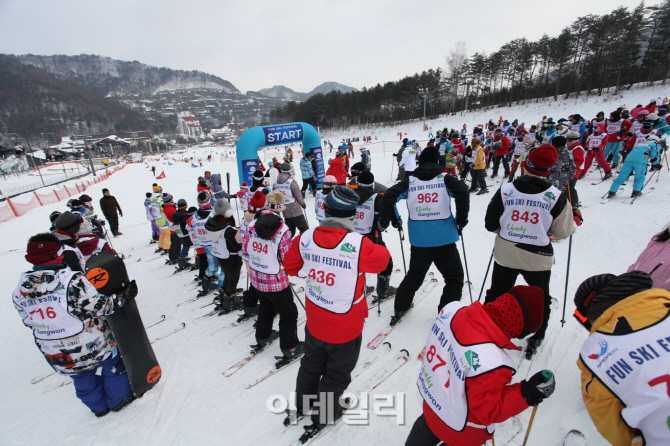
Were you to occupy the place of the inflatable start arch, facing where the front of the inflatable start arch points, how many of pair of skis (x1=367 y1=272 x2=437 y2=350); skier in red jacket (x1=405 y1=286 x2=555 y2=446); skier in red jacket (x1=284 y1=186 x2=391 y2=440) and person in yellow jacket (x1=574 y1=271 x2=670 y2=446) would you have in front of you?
4

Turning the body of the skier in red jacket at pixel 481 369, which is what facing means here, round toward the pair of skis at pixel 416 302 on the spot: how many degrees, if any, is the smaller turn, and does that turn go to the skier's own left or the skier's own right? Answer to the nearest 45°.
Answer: approximately 45° to the skier's own left

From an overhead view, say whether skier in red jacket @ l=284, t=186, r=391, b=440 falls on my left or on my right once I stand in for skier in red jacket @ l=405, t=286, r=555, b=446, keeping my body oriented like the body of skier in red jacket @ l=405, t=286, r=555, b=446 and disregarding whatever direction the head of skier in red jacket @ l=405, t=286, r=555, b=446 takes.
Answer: on my left

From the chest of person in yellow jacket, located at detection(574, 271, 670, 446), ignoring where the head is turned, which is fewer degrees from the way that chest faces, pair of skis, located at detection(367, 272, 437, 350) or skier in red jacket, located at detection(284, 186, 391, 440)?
the pair of skis

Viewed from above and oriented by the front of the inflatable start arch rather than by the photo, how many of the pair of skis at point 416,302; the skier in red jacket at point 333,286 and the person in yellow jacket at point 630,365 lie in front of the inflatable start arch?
3

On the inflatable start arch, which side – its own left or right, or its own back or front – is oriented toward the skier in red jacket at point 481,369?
front

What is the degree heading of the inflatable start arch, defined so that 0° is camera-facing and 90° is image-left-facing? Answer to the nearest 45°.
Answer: approximately 0°

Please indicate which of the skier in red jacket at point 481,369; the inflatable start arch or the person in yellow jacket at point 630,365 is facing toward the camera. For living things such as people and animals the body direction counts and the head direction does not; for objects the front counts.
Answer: the inflatable start arch

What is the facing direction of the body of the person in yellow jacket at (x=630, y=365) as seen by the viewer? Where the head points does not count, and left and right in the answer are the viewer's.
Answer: facing away from the viewer and to the left of the viewer

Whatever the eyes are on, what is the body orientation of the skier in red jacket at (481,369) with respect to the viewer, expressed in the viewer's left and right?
facing away from the viewer and to the right of the viewer

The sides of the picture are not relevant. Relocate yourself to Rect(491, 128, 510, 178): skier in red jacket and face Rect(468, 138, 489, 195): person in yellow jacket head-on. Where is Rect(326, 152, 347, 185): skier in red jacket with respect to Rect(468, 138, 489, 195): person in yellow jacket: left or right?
right

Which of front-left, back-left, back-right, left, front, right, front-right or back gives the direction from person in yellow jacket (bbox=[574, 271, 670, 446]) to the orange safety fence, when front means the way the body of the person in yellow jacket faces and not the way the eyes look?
front-left

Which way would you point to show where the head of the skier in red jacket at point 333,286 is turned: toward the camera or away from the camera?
away from the camera

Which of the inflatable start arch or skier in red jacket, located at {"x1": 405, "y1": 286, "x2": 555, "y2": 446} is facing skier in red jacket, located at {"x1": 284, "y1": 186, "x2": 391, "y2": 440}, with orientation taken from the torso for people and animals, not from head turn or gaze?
the inflatable start arch

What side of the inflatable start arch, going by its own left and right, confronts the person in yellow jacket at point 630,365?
front
